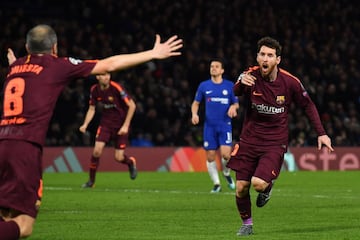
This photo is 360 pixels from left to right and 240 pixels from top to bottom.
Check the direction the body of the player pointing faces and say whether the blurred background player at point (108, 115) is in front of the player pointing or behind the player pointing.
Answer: behind

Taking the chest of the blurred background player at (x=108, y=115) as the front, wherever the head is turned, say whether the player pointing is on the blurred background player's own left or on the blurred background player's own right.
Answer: on the blurred background player's own left

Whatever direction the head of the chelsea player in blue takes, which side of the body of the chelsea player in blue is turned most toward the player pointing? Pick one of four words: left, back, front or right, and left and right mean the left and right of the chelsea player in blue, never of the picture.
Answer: front

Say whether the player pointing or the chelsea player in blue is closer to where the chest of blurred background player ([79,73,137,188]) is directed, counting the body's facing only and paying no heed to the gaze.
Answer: the player pointing

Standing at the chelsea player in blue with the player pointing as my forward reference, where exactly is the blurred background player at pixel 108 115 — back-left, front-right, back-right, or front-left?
back-right

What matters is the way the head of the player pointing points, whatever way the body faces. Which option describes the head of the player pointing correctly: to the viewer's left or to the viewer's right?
to the viewer's left

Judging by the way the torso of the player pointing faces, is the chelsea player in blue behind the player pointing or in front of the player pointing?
behind

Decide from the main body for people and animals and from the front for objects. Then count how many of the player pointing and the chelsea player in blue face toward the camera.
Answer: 2

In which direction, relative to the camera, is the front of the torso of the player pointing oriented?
toward the camera

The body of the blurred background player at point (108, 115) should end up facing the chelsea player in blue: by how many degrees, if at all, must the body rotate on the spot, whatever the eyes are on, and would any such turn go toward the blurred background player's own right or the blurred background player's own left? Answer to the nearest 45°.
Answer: approximately 90° to the blurred background player's own left

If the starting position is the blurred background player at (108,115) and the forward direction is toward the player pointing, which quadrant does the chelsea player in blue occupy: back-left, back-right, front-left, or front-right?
front-left

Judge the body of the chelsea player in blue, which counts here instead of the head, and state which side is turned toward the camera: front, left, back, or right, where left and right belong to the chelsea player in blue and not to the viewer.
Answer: front
